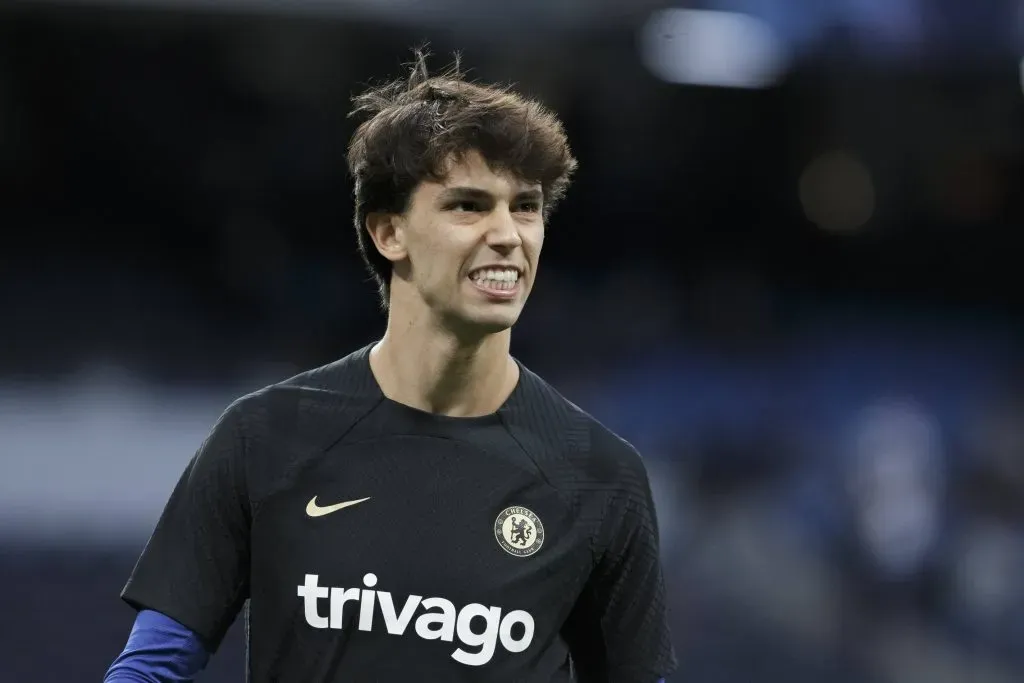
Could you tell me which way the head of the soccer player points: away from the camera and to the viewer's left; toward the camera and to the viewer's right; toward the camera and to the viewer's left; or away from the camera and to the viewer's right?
toward the camera and to the viewer's right

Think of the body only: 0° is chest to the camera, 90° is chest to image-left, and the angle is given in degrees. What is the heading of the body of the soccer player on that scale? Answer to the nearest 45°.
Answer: approximately 0°
